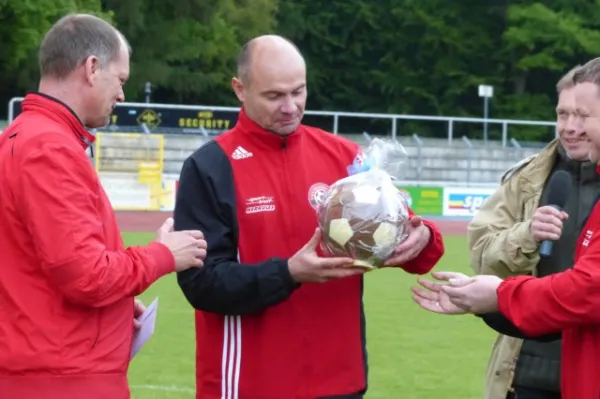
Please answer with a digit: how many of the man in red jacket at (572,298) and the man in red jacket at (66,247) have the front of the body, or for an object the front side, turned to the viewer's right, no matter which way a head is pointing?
1

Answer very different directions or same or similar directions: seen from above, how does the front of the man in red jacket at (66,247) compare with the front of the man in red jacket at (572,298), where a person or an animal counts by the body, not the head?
very different directions

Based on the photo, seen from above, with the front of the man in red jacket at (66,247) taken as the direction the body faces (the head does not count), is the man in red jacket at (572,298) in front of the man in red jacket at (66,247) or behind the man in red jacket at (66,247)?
in front

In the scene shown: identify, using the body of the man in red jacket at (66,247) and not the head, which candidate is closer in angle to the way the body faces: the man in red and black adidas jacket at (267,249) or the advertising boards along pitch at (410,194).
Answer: the man in red and black adidas jacket

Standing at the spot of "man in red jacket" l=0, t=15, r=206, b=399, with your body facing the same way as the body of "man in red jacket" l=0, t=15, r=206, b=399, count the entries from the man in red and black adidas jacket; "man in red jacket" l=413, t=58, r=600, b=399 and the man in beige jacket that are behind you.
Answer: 0

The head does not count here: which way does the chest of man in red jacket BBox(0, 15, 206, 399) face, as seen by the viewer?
to the viewer's right

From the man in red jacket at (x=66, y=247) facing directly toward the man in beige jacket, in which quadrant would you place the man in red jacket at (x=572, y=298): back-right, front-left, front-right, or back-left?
front-right

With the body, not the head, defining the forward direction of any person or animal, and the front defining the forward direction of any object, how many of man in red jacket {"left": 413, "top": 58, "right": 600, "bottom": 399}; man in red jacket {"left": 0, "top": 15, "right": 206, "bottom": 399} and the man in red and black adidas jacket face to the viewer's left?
1

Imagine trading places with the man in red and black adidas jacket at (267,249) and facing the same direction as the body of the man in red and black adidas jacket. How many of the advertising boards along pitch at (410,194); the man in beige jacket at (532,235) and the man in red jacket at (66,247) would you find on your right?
1

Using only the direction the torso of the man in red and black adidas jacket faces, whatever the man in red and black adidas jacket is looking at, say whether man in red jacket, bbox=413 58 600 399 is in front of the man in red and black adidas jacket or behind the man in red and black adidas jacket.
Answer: in front

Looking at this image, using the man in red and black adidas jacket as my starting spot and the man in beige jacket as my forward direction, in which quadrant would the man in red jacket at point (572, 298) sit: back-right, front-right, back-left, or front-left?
front-right

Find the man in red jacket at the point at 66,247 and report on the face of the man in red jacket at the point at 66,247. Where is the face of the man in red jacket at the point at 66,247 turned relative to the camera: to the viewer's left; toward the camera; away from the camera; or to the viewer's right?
to the viewer's right

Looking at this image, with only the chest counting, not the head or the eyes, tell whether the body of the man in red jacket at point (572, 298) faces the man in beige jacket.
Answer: no

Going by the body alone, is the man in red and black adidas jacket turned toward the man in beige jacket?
no

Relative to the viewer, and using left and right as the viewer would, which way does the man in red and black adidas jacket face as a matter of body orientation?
facing the viewer and to the right of the viewer

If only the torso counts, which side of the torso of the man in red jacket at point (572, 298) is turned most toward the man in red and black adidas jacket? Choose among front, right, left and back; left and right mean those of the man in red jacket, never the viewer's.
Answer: front

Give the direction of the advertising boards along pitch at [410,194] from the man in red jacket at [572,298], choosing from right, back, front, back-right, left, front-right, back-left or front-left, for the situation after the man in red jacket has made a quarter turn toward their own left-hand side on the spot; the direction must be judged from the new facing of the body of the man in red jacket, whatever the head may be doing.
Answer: back

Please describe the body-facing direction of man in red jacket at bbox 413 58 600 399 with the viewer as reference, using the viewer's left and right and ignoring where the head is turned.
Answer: facing to the left of the viewer
